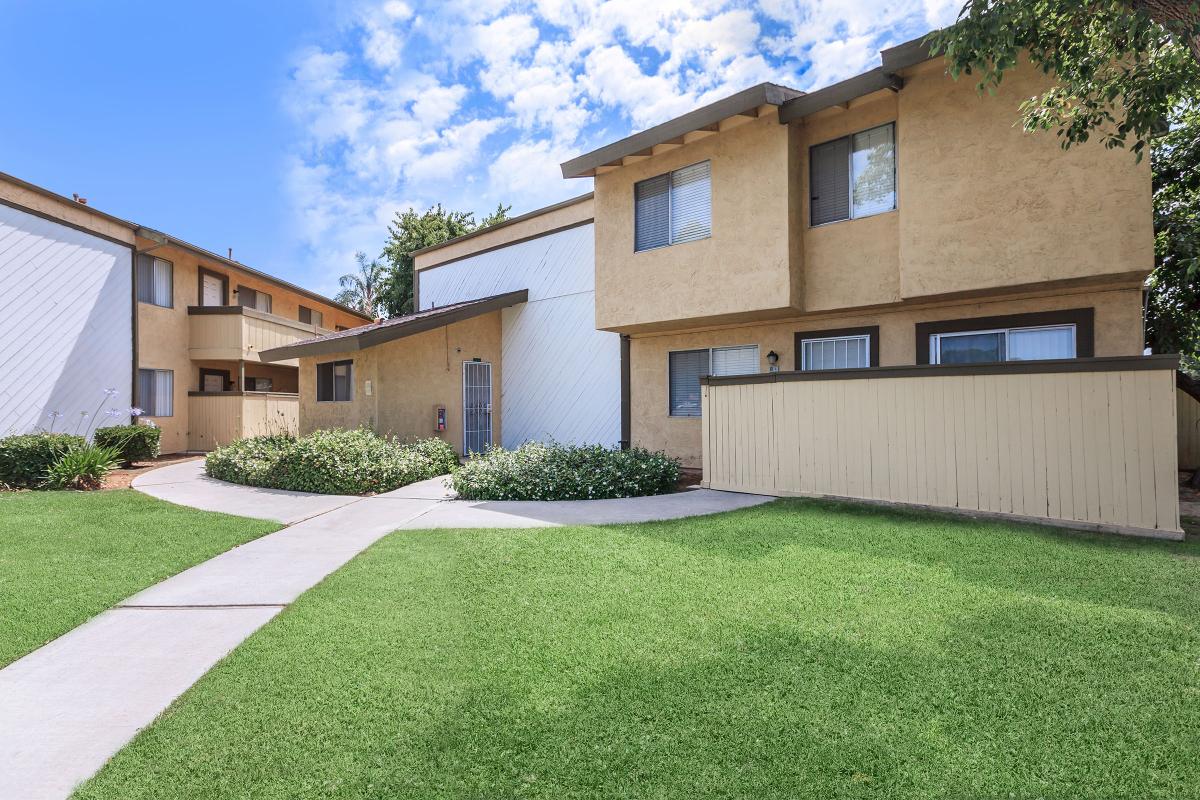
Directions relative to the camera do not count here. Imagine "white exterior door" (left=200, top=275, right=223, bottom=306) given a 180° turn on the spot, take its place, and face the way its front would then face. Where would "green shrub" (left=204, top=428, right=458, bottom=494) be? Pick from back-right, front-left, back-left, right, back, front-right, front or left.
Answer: back-left

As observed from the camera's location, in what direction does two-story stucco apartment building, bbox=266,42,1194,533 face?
facing the viewer and to the left of the viewer

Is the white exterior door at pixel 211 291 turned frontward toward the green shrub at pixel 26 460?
no

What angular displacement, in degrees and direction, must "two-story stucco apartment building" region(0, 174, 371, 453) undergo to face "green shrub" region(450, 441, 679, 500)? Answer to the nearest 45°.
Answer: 0° — it already faces it

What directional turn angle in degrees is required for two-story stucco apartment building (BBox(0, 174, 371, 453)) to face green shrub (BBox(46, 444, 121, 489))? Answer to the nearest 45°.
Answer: approximately 45° to its right

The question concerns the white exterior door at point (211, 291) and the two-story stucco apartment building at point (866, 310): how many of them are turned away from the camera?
0

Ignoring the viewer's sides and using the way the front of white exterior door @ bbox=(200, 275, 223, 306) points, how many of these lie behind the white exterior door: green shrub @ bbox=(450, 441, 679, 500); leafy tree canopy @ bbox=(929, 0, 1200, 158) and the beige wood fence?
0

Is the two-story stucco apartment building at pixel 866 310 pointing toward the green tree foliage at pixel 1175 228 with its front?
no

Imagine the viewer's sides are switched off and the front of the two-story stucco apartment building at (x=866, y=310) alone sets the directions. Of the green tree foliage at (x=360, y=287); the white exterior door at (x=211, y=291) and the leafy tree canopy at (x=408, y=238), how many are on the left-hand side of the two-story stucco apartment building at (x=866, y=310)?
0

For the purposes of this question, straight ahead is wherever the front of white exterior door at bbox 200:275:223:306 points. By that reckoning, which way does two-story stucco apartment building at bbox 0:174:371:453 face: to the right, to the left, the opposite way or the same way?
the same way

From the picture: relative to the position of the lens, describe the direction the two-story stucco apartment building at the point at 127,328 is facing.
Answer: facing the viewer and to the right of the viewer

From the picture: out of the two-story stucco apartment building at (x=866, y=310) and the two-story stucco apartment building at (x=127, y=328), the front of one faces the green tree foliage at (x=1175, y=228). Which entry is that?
the two-story stucco apartment building at (x=127, y=328)

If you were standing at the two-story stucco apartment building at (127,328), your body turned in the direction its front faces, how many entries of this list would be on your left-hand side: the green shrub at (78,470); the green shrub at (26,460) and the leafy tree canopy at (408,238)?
1

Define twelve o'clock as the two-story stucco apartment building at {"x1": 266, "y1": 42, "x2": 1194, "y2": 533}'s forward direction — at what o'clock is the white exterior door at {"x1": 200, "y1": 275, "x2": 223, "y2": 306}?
The white exterior door is roughly at 2 o'clock from the two-story stucco apartment building.

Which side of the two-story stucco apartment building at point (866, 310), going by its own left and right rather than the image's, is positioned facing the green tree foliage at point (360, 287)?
right

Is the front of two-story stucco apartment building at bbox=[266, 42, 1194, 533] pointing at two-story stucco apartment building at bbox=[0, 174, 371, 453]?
no

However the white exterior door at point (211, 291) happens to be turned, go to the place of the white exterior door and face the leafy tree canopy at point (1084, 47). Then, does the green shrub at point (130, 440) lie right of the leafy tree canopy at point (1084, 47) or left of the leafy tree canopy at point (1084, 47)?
right
